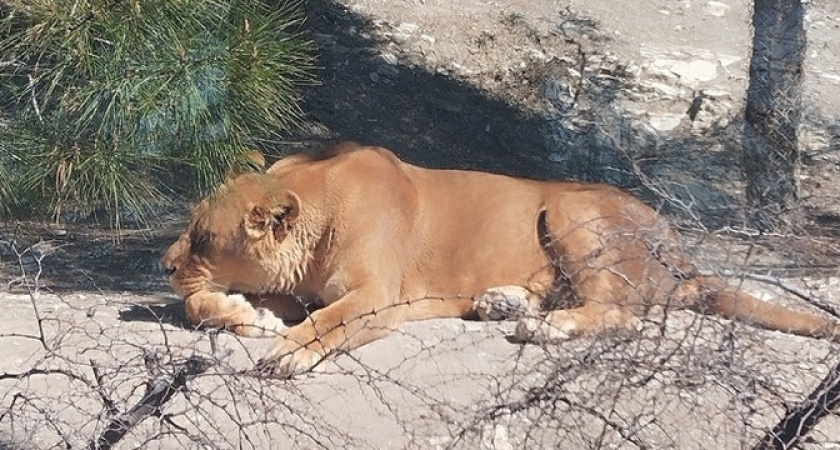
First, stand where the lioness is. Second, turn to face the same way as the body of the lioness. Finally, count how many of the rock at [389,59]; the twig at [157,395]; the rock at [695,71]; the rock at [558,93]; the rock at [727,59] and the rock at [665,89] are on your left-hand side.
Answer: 1

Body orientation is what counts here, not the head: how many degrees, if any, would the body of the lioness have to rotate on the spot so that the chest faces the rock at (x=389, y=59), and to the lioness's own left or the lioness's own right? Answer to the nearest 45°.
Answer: approximately 90° to the lioness's own right

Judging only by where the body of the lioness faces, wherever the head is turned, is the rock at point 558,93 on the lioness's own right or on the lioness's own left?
on the lioness's own right

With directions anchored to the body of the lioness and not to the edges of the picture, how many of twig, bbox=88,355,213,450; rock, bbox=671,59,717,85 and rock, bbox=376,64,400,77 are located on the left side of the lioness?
1

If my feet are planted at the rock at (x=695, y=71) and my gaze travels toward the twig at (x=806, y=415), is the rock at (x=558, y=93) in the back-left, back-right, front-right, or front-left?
front-right

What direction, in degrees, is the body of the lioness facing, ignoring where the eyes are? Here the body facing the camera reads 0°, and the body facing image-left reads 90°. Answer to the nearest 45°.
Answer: approximately 90°

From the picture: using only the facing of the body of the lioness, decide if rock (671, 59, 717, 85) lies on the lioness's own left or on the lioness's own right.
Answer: on the lioness's own right

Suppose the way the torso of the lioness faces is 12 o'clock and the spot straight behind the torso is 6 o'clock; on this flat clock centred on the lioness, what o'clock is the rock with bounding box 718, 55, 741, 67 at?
The rock is roughly at 4 o'clock from the lioness.

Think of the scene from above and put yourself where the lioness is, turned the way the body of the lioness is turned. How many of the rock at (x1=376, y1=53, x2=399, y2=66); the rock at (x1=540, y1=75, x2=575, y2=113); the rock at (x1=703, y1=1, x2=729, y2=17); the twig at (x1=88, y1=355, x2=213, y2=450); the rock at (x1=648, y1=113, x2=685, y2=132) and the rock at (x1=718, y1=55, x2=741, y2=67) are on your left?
1

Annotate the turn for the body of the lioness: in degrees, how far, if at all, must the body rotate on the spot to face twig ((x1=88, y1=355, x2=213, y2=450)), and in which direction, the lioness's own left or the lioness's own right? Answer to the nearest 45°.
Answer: approximately 90° to the lioness's own left

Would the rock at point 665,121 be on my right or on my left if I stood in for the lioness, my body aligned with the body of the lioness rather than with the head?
on my right

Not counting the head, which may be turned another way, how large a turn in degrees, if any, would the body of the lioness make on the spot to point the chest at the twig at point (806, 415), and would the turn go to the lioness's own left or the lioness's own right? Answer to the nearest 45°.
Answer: approximately 135° to the lioness's own left

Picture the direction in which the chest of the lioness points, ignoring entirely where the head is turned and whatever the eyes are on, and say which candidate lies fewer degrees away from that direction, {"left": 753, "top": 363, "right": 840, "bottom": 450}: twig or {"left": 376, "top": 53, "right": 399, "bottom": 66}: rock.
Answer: the rock

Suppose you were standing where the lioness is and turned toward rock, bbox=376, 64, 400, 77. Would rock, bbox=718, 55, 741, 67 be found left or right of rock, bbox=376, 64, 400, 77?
right

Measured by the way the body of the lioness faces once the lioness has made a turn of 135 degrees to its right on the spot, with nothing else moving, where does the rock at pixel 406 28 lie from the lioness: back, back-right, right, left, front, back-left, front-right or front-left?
front-left
